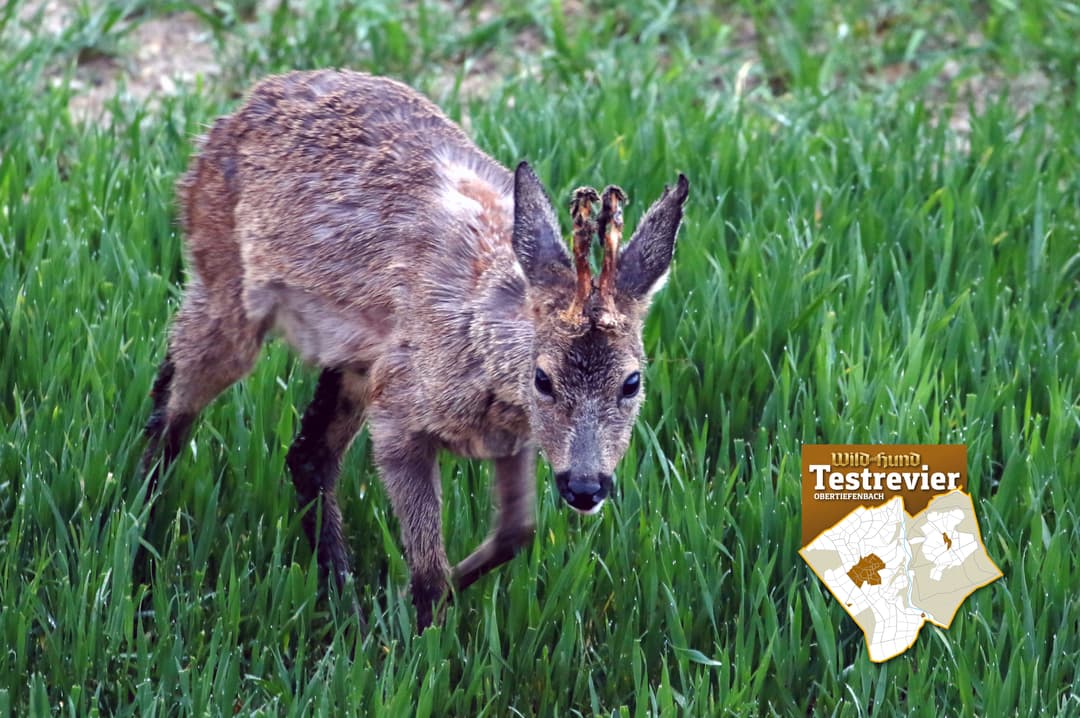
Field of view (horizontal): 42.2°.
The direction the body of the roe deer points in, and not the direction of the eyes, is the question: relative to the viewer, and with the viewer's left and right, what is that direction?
facing the viewer and to the right of the viewer
